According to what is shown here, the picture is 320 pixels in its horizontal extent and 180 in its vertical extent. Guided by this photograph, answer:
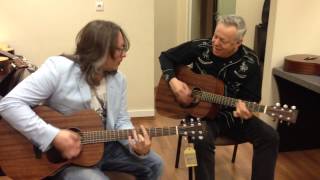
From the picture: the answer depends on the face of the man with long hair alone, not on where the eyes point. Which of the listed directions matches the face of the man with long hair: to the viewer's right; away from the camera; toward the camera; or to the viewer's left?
to the viewer's right

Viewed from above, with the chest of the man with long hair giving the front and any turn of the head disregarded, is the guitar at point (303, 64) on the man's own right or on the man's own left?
on the man's own left

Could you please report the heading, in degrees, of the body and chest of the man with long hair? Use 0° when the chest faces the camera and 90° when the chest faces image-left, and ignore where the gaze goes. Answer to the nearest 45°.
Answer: approximately 315°

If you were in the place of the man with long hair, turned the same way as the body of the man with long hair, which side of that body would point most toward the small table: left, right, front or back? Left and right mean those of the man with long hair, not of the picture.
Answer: left
